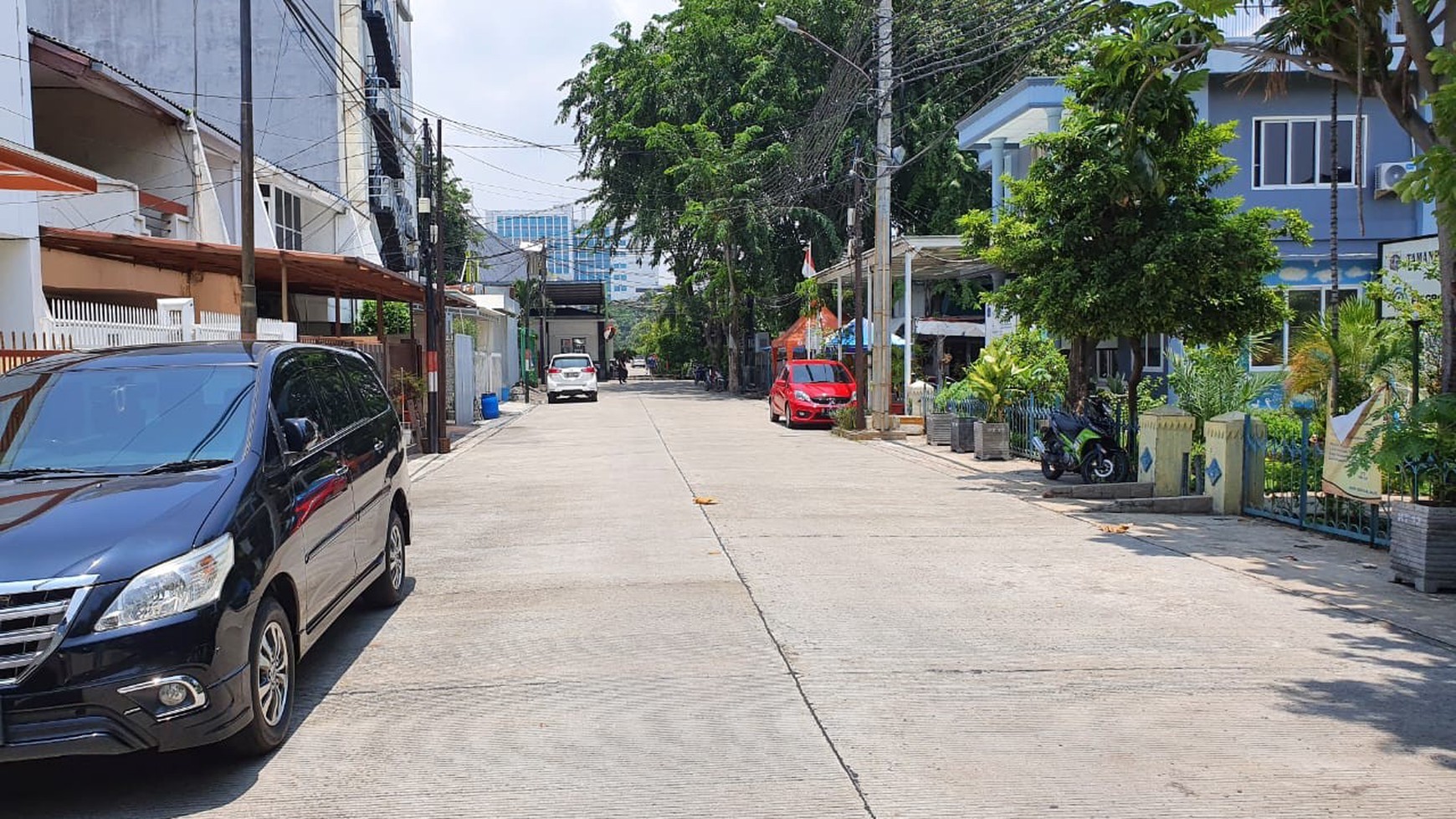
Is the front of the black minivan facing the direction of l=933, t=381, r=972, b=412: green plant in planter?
no

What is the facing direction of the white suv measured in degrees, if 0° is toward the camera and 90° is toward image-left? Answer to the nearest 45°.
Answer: approximately 180°

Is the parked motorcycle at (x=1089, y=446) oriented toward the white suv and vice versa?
no

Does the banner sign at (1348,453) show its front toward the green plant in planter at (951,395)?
no

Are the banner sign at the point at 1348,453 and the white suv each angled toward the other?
no

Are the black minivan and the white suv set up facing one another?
no

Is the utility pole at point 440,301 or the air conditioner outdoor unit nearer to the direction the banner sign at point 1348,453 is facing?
the utility pole

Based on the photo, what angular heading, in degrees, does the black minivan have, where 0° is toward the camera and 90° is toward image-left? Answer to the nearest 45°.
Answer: approximately 45°

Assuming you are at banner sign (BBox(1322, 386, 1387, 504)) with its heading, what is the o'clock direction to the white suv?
The white suv is roughly at 3 o'clock from the banner sign.

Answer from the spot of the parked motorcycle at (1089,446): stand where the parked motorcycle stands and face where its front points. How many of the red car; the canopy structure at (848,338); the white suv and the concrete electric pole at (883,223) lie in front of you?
0

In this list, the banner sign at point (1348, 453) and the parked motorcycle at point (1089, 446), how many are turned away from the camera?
0

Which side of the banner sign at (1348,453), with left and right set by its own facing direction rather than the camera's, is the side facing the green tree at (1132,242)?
right
